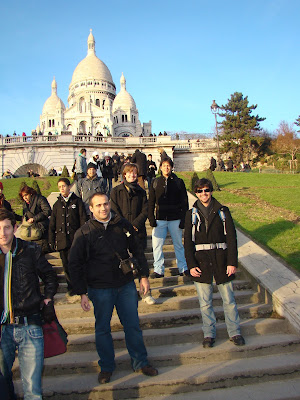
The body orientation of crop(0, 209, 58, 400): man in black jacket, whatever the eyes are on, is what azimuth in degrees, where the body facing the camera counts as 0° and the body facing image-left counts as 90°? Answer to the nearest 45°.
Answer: approximately 0°

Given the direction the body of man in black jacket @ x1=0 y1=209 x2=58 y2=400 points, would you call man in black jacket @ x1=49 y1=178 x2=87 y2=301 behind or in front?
behind

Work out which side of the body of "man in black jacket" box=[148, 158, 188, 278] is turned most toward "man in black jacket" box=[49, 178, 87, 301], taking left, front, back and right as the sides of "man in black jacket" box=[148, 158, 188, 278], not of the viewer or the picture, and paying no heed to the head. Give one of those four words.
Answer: right

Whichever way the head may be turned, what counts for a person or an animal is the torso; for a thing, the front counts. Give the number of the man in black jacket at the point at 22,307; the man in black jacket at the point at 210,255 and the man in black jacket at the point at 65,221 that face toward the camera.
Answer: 3

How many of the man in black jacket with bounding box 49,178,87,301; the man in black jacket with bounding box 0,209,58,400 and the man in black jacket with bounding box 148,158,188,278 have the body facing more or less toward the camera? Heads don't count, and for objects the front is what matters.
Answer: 3

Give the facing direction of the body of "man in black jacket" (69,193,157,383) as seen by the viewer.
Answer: toward the camera

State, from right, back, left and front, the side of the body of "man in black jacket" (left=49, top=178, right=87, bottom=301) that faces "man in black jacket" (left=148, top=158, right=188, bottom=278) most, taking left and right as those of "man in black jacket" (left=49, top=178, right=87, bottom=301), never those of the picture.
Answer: left

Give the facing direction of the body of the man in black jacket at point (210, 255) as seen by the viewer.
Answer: toward the camera

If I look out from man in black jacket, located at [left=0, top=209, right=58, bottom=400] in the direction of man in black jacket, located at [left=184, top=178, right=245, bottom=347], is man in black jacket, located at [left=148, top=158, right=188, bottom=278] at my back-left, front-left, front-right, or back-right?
front-left
